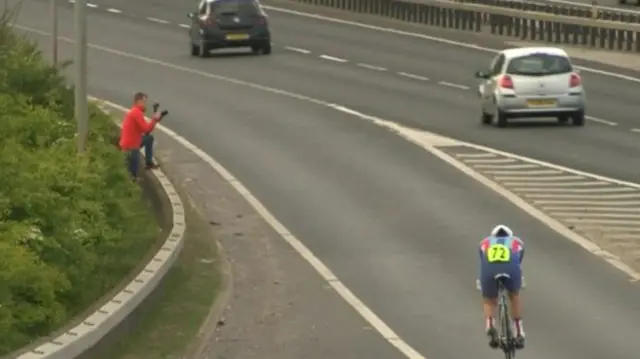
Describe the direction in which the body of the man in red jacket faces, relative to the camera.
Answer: to the viewer's right

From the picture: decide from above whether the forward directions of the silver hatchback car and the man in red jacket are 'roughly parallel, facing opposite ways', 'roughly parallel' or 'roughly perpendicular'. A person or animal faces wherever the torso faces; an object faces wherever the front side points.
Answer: roughly perpendicular

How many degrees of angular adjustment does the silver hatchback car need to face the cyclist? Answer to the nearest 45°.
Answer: approximately 180°

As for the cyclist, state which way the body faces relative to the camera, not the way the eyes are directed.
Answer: away from the camera

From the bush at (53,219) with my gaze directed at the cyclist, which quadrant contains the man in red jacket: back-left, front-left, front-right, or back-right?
back-left

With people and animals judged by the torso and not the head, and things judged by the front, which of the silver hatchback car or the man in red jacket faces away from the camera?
the silver hatchback car

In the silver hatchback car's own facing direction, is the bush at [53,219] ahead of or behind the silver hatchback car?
behind

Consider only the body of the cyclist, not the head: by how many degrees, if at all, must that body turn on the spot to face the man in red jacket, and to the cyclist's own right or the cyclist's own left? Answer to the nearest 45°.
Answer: approximately 45° to the cyclist's own left

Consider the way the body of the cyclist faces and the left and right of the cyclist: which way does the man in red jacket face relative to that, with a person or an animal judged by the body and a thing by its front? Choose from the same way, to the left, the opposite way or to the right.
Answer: to the right

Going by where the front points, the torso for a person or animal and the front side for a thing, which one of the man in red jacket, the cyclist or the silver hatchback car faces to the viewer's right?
the man in red jacket

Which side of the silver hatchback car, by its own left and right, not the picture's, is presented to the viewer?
back
